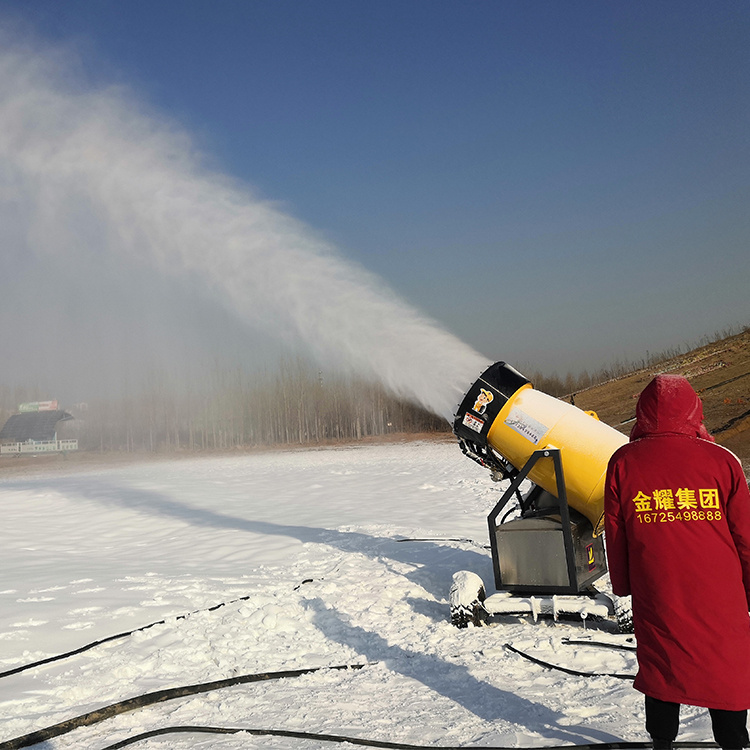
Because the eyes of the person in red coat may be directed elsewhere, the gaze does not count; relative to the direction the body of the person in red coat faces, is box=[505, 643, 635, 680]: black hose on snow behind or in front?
in front

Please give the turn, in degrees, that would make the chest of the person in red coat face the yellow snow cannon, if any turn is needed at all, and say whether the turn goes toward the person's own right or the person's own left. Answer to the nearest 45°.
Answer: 0° — they already face it

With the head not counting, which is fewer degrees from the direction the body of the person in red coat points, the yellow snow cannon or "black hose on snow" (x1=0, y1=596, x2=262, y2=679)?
the yellow snow cannon

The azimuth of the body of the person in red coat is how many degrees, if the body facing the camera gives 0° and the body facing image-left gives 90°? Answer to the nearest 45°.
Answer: approximately 180°

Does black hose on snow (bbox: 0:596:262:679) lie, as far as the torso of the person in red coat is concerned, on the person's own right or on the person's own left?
on the person's own left

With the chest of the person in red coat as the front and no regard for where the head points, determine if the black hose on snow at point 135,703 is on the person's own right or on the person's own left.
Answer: on the person's own left

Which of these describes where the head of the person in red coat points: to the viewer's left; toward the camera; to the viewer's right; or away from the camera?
away from the camera

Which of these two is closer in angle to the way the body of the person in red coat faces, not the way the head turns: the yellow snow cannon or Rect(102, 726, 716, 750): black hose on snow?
the yellow snow cannon
